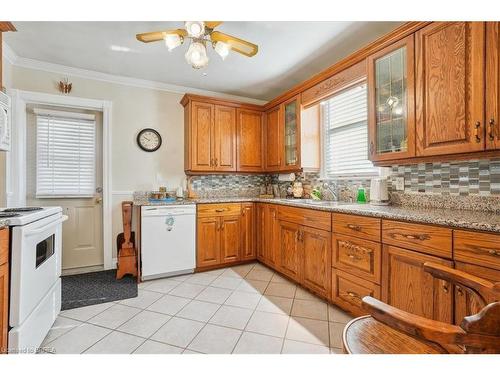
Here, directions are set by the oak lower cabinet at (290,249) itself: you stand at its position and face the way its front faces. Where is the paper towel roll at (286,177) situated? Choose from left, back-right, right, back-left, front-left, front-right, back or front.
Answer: back-right

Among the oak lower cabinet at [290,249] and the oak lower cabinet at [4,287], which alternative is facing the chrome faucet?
the oak lower cabinet at [4,287]

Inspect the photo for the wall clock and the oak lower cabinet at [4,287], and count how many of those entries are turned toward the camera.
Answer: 1

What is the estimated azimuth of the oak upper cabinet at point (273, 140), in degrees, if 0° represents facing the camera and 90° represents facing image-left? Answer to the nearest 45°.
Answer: approximately 45°

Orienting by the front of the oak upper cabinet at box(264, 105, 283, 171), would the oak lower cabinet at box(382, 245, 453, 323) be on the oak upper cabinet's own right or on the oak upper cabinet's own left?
on the oak upper cabinet's own left

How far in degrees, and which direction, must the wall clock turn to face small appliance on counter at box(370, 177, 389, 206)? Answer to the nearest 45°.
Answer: approximately 45° to its left

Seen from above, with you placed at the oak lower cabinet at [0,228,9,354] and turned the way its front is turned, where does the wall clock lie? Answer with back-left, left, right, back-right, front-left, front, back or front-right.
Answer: front-left

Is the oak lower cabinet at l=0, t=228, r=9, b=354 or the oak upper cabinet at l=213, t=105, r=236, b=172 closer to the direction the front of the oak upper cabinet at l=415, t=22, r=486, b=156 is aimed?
the oak lower cabinet

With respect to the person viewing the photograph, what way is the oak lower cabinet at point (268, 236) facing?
facing the viewer and to the left of the viewer

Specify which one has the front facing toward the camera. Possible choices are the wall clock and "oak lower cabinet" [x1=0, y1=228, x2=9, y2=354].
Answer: the wall clock

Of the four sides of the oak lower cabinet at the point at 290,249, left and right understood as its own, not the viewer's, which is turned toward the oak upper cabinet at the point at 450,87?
left

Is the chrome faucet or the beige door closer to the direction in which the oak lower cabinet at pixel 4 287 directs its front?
the chrome faucet

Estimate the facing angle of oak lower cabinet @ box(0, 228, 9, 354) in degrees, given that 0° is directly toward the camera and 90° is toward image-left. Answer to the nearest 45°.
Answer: approximately 270°

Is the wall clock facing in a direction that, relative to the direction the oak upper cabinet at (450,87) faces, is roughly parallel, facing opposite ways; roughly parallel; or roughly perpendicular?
roughly perpendicular
